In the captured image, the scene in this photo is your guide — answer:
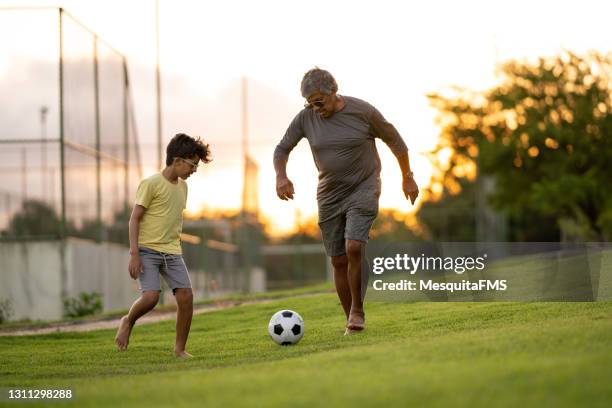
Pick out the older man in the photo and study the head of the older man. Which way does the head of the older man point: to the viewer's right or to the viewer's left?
to the viewer's left

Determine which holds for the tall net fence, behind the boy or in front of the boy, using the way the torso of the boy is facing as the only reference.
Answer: behind

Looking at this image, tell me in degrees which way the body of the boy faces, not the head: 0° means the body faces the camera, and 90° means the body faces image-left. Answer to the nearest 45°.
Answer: approximately 315°

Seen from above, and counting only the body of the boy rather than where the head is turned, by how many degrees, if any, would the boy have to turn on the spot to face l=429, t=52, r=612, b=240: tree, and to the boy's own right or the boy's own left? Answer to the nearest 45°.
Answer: approximately 90° to the boy's own left

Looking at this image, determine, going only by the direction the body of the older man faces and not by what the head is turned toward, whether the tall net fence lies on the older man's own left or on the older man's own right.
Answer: on the older man's own right

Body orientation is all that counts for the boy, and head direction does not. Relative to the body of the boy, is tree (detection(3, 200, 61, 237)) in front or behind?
behind

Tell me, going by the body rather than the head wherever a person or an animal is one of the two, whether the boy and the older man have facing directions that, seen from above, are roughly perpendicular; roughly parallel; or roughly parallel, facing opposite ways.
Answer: roughly perpendicular

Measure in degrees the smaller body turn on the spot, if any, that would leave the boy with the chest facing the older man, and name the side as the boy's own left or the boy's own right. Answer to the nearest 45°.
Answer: approximately 45° to the boy's own left

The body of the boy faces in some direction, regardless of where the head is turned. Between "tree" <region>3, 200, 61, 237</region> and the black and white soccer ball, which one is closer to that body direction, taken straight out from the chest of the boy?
the black and white soccer ball
